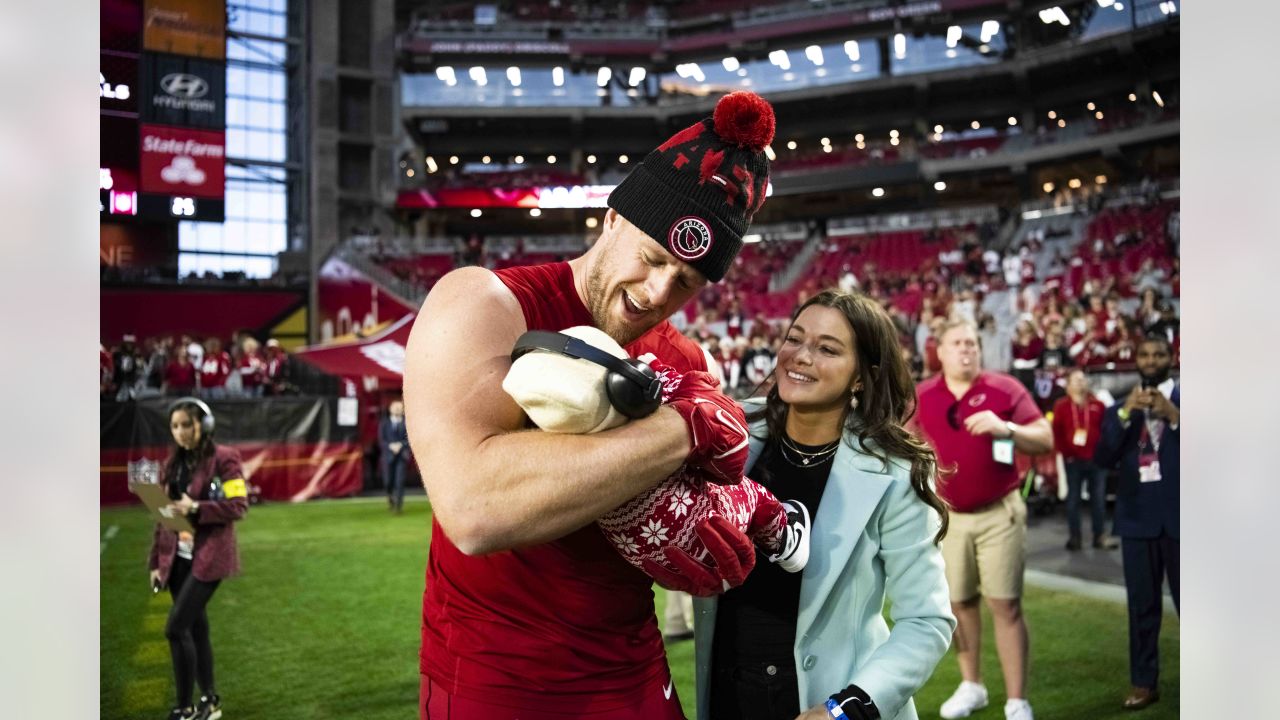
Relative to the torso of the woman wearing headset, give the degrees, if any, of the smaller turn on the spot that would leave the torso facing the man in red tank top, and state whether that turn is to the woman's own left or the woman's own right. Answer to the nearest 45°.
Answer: approximately 45° to the woman's own left

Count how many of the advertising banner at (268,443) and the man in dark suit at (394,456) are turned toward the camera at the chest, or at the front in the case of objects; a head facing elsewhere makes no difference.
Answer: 2

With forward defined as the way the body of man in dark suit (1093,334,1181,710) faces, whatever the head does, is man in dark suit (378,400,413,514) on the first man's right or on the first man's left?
on the first man's right

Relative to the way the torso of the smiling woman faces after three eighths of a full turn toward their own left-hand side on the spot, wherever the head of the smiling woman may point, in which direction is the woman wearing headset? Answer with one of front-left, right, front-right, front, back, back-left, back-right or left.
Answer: back-left

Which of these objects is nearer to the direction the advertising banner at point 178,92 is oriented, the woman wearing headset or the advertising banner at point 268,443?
the woman wearing headset

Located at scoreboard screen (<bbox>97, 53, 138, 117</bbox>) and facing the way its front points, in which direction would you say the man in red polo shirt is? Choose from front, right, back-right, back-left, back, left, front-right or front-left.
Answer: front-left

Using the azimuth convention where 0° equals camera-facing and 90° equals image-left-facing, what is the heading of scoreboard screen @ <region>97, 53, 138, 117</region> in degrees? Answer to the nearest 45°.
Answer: approximately 0°
